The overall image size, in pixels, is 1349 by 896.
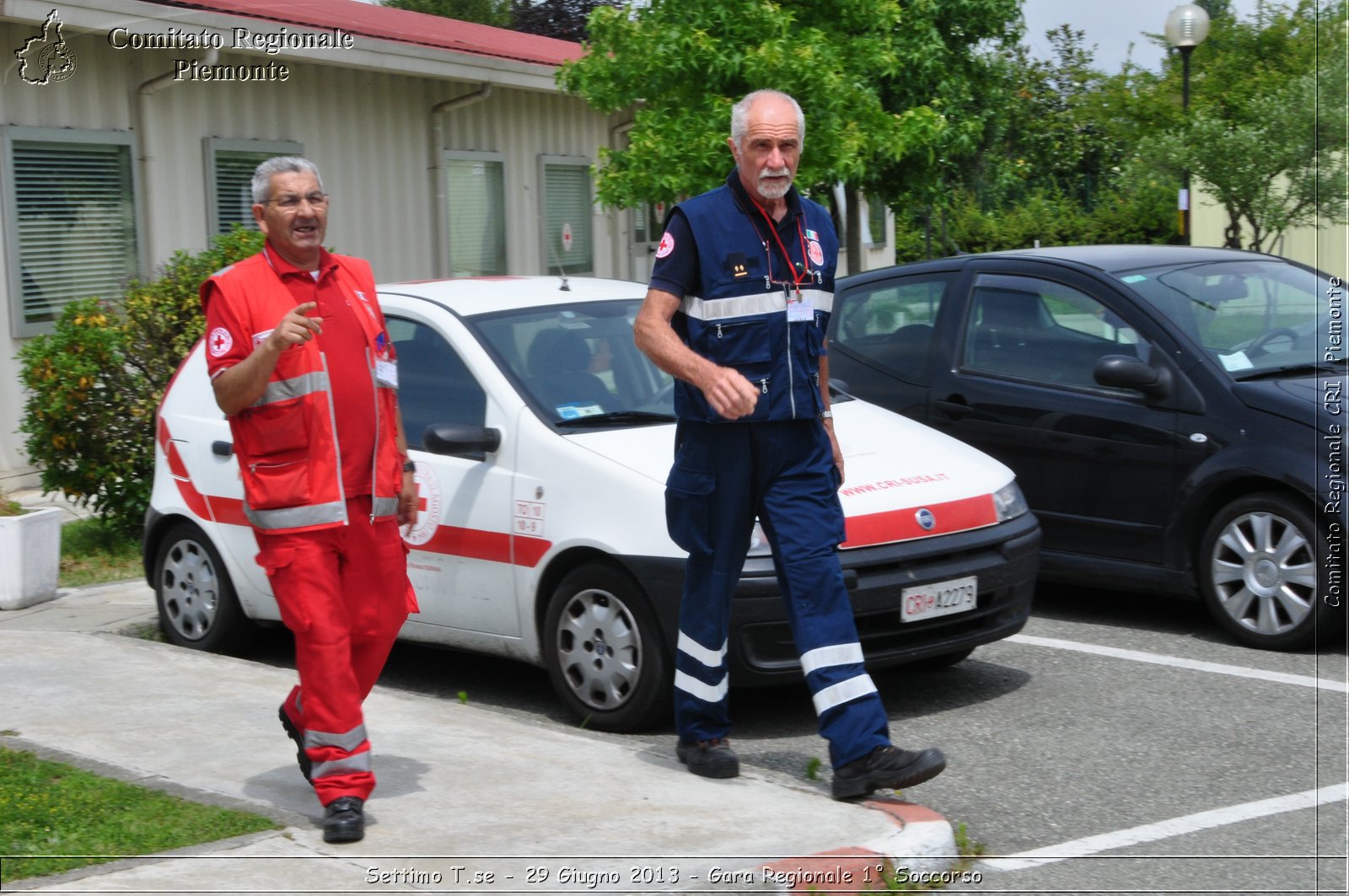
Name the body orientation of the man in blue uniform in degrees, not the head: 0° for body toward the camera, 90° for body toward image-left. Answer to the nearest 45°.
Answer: approximately 315°

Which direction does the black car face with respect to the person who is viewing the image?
facing the viewer and to the right of the viewer

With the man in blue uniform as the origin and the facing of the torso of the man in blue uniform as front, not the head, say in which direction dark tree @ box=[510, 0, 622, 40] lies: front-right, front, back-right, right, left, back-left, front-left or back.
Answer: back-left

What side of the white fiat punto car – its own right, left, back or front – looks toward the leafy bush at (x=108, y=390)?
back

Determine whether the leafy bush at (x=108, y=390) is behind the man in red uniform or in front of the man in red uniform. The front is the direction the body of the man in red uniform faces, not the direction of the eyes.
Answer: behind

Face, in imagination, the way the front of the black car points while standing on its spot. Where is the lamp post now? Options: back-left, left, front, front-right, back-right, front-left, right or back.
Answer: back-left

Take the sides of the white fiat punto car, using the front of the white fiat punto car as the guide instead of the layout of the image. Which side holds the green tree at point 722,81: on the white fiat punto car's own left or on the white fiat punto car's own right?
on the white fiat punto car's own left

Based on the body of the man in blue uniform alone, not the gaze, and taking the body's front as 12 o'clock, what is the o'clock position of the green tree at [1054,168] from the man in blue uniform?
The green tree is roughly at 8 o'clock from the man in blue uniform.

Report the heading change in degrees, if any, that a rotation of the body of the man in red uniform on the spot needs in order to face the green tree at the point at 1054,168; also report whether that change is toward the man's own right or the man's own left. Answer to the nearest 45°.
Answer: approximately 90° to the man's own left

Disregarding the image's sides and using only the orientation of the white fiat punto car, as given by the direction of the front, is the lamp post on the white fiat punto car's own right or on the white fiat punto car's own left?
on the white fiat punto car's own left

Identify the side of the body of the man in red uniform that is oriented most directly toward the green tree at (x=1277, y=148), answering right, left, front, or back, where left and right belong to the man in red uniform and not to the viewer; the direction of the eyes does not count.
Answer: left

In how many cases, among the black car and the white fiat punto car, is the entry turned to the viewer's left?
0

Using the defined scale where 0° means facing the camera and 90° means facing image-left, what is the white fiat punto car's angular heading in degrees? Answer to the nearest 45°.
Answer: approximately 315°
